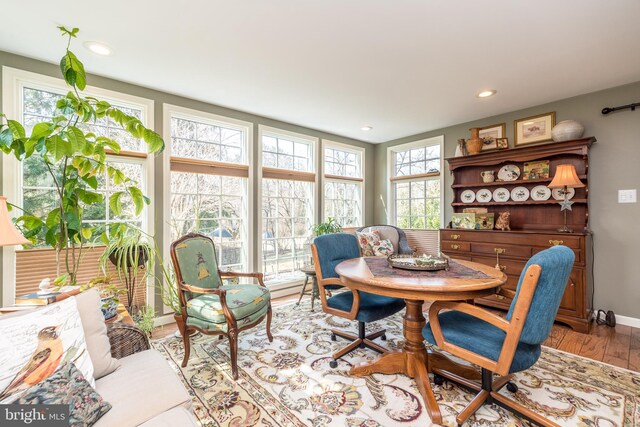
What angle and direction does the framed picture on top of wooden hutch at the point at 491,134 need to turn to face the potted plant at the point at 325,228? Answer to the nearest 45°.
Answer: approximately 45° to its right

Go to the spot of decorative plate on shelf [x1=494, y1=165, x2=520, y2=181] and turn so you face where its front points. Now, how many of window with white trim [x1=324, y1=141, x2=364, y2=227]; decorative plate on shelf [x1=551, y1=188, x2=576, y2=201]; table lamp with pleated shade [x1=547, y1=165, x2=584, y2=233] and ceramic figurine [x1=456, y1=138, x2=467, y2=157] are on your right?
2

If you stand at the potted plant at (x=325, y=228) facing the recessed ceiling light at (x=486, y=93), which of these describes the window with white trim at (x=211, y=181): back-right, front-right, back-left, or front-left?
back-right

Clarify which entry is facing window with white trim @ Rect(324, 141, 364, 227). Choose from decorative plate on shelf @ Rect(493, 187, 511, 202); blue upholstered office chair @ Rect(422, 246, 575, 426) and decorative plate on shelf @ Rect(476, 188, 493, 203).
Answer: the blue upholstered office chair

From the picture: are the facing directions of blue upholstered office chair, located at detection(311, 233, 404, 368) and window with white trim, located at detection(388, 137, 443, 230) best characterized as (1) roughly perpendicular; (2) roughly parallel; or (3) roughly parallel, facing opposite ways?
roughly perpendicular
